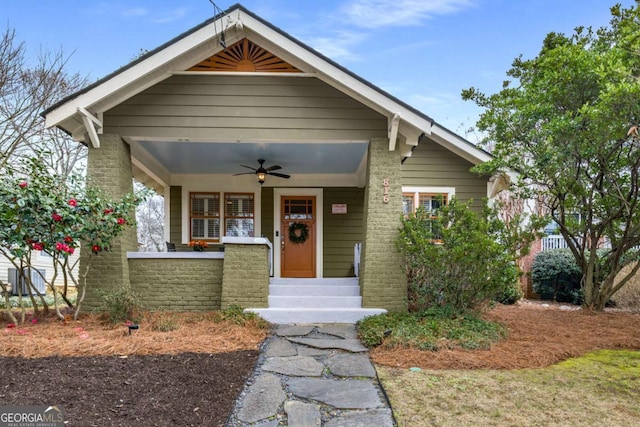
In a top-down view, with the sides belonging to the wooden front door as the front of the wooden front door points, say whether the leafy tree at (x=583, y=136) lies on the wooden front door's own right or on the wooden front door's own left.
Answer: on the wooden front door's own left

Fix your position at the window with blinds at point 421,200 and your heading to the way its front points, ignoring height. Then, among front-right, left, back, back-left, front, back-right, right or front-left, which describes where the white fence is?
back-left

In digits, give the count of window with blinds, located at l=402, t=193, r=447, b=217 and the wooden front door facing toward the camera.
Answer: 2

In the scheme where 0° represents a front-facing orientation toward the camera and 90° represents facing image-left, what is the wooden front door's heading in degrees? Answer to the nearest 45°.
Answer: approximately 0°

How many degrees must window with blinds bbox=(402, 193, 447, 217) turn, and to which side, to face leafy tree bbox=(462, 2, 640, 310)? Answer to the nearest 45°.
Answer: approximately 45° to its left

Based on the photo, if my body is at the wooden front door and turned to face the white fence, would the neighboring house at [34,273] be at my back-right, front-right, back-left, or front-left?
back-left

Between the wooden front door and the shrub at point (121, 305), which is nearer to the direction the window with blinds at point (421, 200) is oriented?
the shrub

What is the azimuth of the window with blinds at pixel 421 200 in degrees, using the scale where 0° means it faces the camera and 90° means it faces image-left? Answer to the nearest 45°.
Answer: approximately 0°

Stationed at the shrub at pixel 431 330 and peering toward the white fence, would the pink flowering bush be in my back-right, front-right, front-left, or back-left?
back-left

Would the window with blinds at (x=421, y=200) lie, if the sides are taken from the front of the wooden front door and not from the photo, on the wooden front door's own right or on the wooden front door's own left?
on the wooden front door's own left

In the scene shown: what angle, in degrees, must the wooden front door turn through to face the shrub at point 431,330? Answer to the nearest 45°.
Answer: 0° — it already faces it
